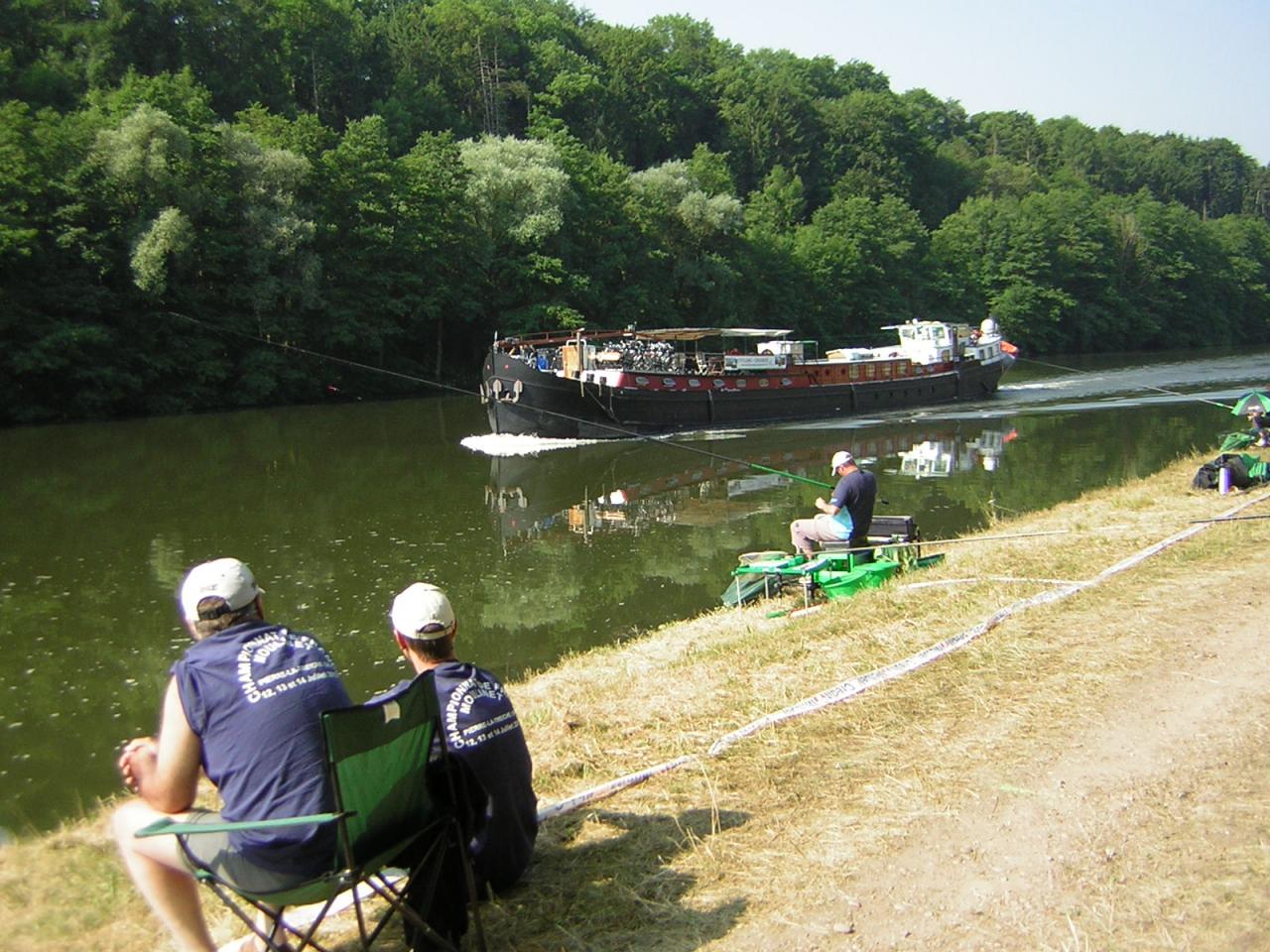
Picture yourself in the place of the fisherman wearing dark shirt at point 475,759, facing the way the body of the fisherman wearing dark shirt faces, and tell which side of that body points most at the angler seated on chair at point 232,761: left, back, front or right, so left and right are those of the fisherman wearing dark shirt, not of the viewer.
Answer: left

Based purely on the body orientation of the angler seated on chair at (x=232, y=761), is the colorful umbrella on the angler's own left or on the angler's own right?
on the angler's own right

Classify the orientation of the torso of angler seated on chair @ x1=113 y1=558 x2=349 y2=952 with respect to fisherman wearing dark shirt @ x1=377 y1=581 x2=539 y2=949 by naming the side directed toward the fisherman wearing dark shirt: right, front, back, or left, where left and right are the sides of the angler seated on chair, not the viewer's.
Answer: right

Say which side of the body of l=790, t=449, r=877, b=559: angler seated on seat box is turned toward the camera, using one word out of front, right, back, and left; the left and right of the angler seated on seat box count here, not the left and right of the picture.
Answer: left

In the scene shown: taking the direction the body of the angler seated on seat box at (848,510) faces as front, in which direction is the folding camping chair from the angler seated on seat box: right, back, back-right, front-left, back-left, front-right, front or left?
left

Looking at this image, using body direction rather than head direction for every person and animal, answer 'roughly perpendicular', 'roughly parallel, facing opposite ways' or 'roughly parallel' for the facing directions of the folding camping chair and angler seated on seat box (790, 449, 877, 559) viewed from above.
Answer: roughly parallel

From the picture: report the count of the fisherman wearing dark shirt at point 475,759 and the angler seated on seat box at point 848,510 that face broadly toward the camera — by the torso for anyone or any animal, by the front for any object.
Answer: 0

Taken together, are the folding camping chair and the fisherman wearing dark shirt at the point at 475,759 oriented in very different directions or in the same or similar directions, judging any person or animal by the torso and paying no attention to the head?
same or similar directions

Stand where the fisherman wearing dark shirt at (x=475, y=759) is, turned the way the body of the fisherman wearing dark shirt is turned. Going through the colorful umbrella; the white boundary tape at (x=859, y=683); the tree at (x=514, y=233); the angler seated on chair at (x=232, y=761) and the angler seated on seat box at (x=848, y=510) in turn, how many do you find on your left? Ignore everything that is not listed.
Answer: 1

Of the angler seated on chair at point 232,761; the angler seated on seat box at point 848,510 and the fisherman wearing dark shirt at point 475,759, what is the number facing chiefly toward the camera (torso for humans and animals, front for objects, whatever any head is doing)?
0

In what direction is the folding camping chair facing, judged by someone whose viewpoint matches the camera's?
facing away from the viewer and to the left of the viewer

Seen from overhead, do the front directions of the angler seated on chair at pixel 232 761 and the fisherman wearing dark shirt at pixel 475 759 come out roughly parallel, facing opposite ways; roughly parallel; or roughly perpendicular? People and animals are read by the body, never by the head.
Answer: roughly parallel

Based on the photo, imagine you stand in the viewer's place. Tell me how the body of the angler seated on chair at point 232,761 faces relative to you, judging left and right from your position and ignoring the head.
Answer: facing away from the viewer and to the left of the viewer
